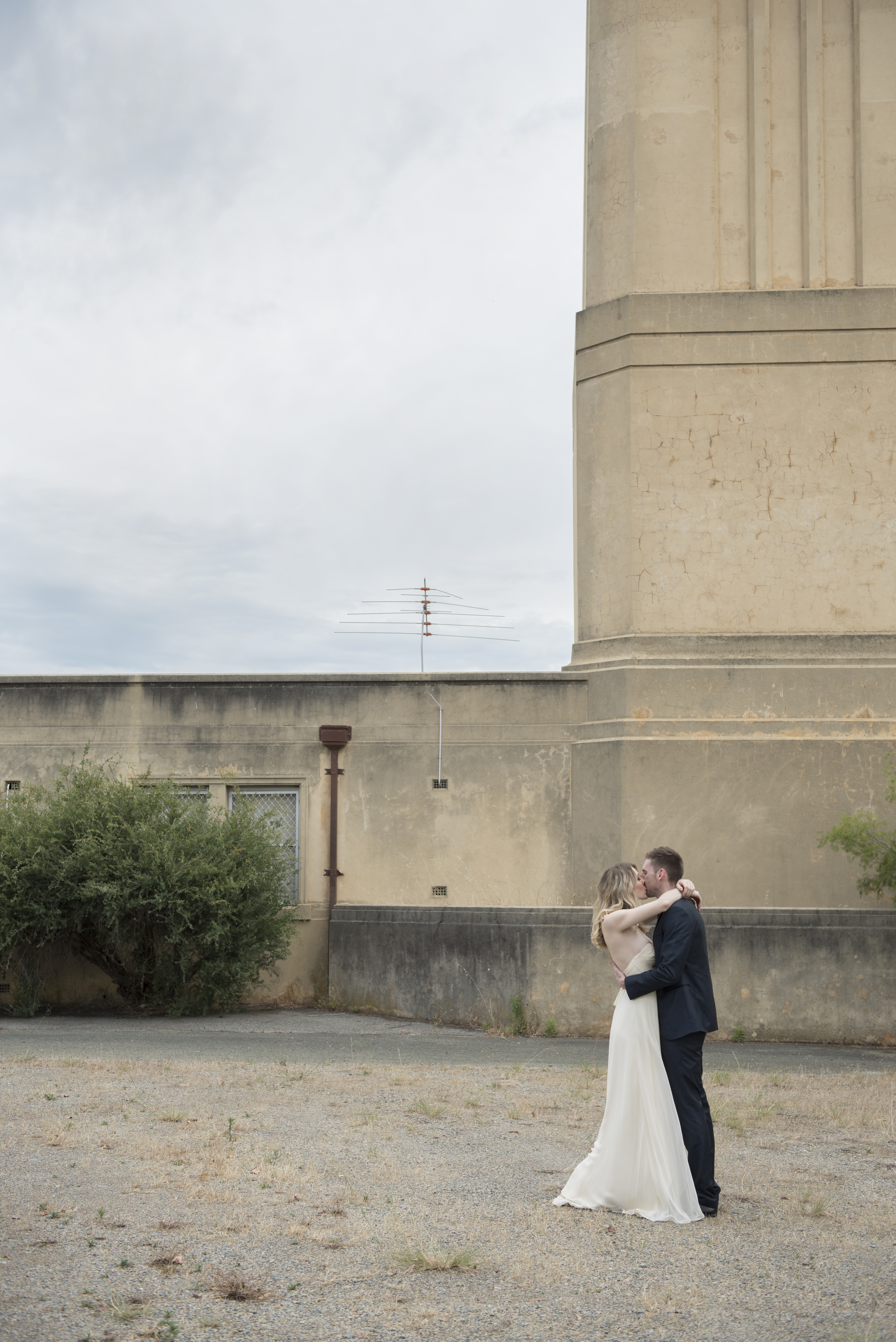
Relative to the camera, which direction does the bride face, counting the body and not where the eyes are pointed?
to the viewer's right

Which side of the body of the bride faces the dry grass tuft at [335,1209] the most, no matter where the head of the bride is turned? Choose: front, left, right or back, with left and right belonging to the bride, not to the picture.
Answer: back

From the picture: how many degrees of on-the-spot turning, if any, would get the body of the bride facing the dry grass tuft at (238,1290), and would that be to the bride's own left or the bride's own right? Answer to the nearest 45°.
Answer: approximately 135° to the bride's own right

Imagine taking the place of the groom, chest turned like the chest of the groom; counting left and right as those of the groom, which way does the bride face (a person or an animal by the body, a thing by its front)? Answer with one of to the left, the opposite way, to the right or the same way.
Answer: the opposite way

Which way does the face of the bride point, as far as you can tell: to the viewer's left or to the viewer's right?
to the viewer's right

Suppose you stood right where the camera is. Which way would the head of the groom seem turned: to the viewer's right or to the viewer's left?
to the viewer's left

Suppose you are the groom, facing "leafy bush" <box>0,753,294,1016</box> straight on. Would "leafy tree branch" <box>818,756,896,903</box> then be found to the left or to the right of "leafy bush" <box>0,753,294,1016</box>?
right

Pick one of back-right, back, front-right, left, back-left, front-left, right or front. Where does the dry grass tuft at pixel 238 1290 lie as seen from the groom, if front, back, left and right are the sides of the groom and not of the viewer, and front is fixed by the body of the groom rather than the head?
front-left

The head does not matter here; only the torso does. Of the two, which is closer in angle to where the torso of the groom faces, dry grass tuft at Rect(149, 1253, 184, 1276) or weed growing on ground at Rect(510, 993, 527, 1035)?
the dry grass tuft

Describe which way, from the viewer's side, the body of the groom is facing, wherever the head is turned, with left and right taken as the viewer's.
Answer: facing to the left of the viewer

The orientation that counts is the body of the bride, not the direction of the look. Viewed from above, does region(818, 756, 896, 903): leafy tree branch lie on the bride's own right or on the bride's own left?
on the bride's own left

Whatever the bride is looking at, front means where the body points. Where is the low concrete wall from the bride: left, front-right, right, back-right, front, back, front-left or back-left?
left
